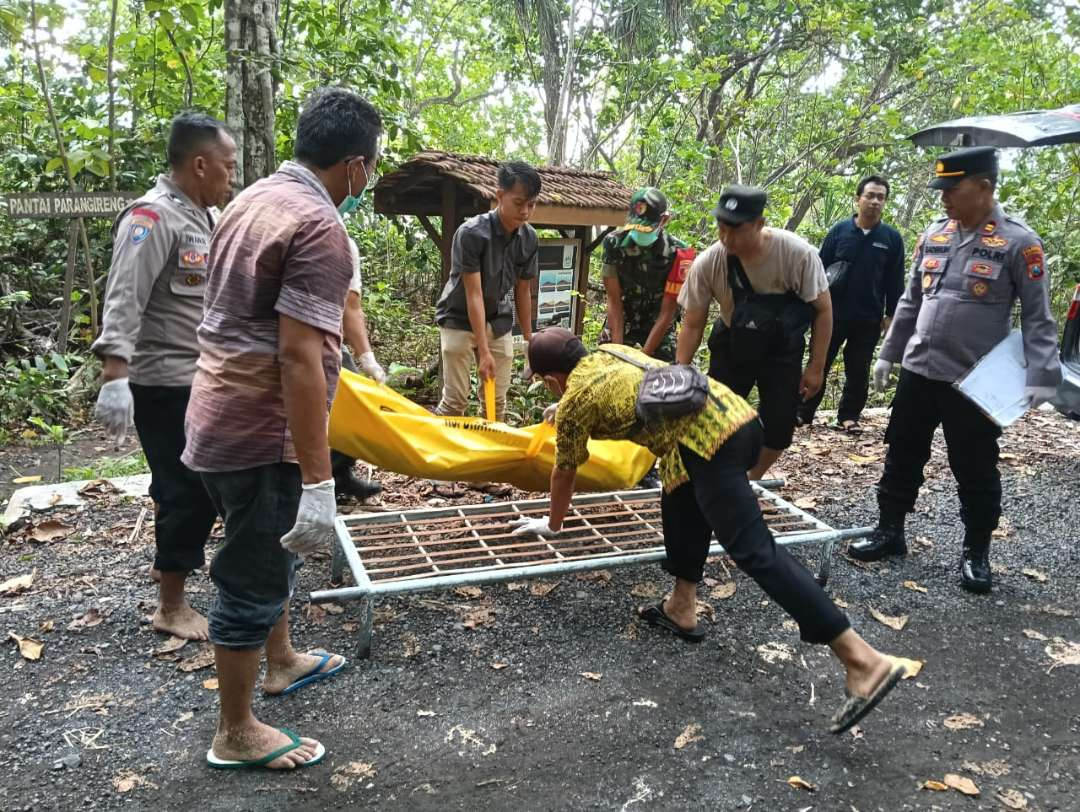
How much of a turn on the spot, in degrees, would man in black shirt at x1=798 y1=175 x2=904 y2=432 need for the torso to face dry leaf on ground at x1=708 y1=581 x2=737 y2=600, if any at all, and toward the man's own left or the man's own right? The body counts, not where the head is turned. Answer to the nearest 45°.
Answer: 0° — they already face it

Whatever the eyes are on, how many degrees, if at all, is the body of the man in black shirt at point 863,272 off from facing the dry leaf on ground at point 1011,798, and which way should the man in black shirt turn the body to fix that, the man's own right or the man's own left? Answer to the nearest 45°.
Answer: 0° — they already face it

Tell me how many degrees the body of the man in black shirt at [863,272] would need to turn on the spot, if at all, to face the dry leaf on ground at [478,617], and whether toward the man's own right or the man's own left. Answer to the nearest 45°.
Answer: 0° — they already face it

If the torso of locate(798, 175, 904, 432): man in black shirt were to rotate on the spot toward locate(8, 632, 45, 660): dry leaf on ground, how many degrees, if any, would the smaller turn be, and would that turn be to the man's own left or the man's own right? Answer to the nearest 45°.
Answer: approximately 45° to the man's own right

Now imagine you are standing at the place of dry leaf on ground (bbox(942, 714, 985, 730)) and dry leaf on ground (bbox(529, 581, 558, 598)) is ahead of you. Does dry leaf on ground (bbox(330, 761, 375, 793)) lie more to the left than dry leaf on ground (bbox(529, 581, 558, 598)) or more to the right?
left

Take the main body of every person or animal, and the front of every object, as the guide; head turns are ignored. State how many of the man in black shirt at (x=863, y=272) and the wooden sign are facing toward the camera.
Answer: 2

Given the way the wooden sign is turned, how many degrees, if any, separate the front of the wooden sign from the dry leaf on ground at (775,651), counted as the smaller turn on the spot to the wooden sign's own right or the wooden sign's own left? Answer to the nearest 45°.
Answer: approximately 45° to the wooden sign's own left

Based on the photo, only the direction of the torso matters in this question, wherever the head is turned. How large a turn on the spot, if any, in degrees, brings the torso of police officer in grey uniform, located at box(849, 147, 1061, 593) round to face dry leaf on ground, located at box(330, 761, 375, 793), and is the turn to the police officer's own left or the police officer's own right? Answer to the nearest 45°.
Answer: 0° — they already face it

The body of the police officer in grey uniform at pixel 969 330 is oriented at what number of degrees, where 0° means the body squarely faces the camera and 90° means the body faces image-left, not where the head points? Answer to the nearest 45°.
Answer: approximately 45°

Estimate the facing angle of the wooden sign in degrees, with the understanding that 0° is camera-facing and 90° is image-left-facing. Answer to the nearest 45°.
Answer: approximately 0°
